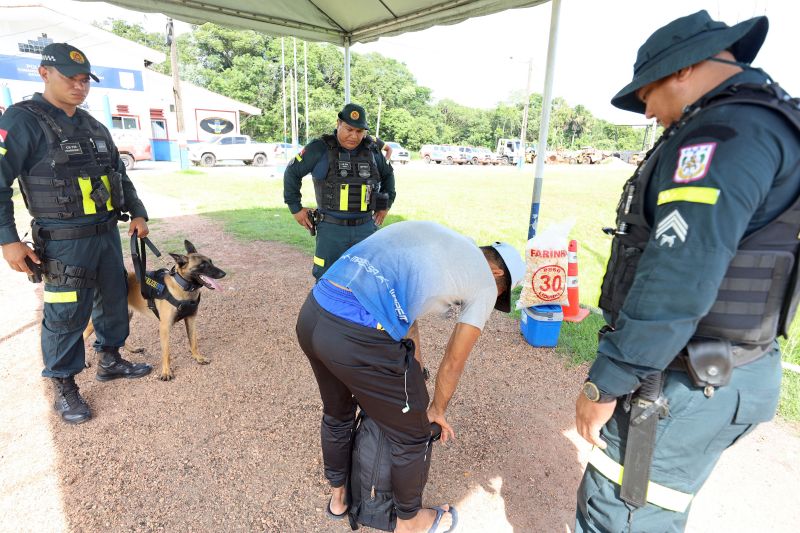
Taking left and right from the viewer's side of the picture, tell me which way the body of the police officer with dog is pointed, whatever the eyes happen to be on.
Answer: facing the viewer and to the right of the viewer

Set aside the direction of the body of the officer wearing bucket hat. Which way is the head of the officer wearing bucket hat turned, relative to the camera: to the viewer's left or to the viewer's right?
to the viewer's left

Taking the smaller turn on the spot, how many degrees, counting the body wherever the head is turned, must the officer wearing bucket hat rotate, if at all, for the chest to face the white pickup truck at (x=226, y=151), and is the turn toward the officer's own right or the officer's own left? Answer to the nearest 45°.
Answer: approximately 45° to the officer's own right

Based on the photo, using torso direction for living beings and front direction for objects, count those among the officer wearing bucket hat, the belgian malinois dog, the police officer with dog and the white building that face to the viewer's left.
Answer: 1

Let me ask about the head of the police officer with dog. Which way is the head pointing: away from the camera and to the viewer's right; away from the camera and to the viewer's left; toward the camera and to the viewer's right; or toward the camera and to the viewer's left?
toward the camera and to the viewer's right

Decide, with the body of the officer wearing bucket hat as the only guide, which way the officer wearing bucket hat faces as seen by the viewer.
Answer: to the viewer's left

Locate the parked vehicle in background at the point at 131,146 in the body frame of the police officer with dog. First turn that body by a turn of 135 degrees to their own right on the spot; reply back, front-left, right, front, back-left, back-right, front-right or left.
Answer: right

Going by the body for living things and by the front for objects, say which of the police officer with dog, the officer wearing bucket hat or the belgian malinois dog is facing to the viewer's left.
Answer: the officer wearing bucket hat

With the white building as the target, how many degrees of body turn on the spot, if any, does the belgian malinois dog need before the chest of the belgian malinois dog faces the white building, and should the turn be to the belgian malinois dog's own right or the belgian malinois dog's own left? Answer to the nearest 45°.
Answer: approximately 135° to the belgian malinois dog's own left

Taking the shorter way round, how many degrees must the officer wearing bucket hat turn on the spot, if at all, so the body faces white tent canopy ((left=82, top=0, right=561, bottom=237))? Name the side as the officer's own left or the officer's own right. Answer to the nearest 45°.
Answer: approximately 45° to the officer's own right

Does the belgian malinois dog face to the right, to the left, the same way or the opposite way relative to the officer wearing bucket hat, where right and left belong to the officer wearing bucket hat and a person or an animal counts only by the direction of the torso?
the opposite way
